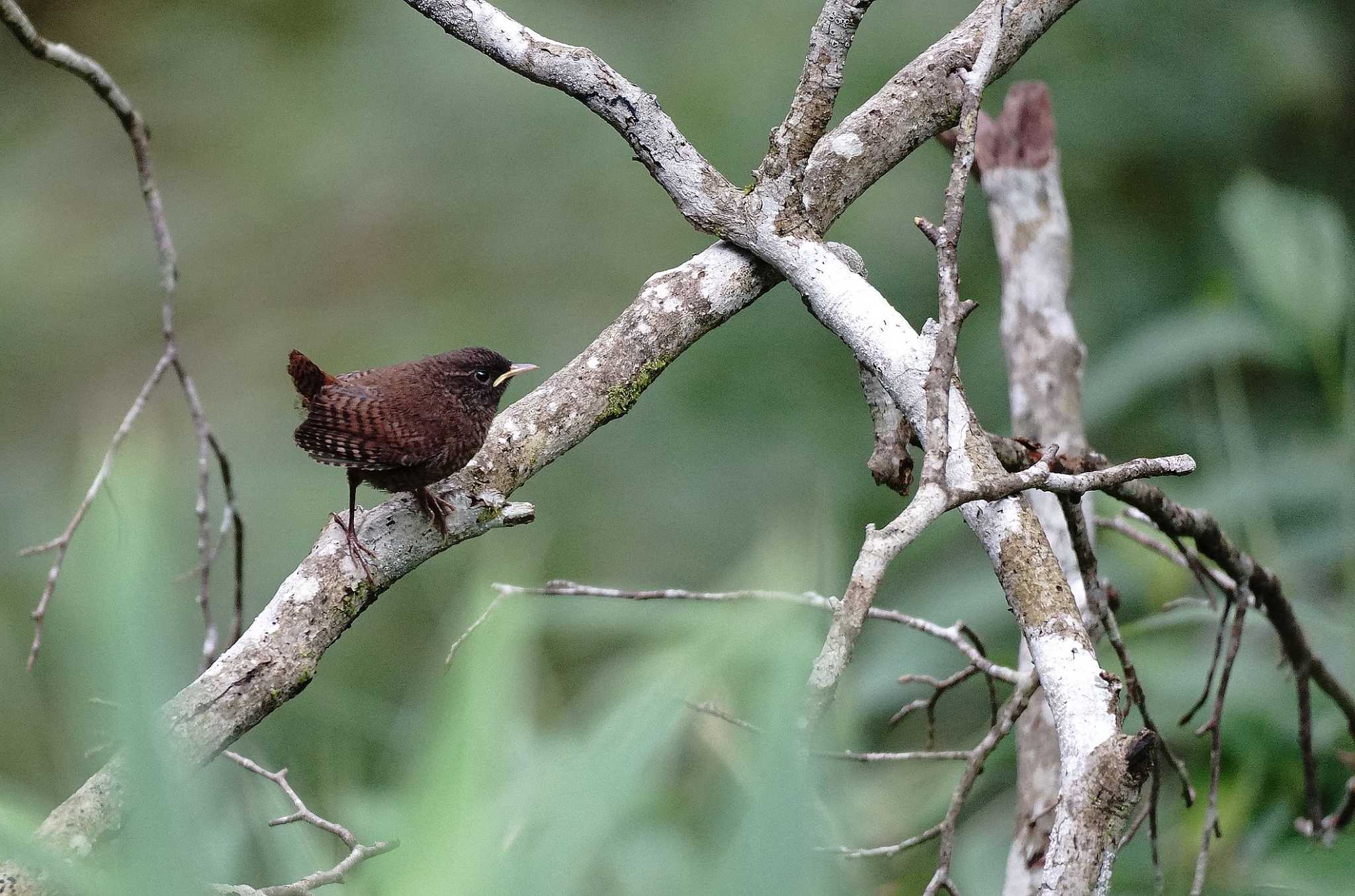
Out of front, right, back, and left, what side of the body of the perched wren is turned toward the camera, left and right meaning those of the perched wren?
right

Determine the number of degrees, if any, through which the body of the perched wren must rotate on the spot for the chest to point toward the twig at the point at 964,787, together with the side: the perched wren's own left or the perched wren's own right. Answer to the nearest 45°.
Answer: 0° — it already faces it

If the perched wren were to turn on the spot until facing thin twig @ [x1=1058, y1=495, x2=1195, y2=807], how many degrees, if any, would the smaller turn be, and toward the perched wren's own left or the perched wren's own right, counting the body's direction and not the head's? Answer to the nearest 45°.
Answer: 0° — it already faces it

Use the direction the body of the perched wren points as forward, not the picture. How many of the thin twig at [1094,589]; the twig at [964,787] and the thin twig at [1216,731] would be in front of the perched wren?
3

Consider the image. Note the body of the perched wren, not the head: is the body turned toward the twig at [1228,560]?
yes

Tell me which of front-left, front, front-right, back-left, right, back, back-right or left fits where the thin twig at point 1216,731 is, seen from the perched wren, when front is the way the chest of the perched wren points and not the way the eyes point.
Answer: front
